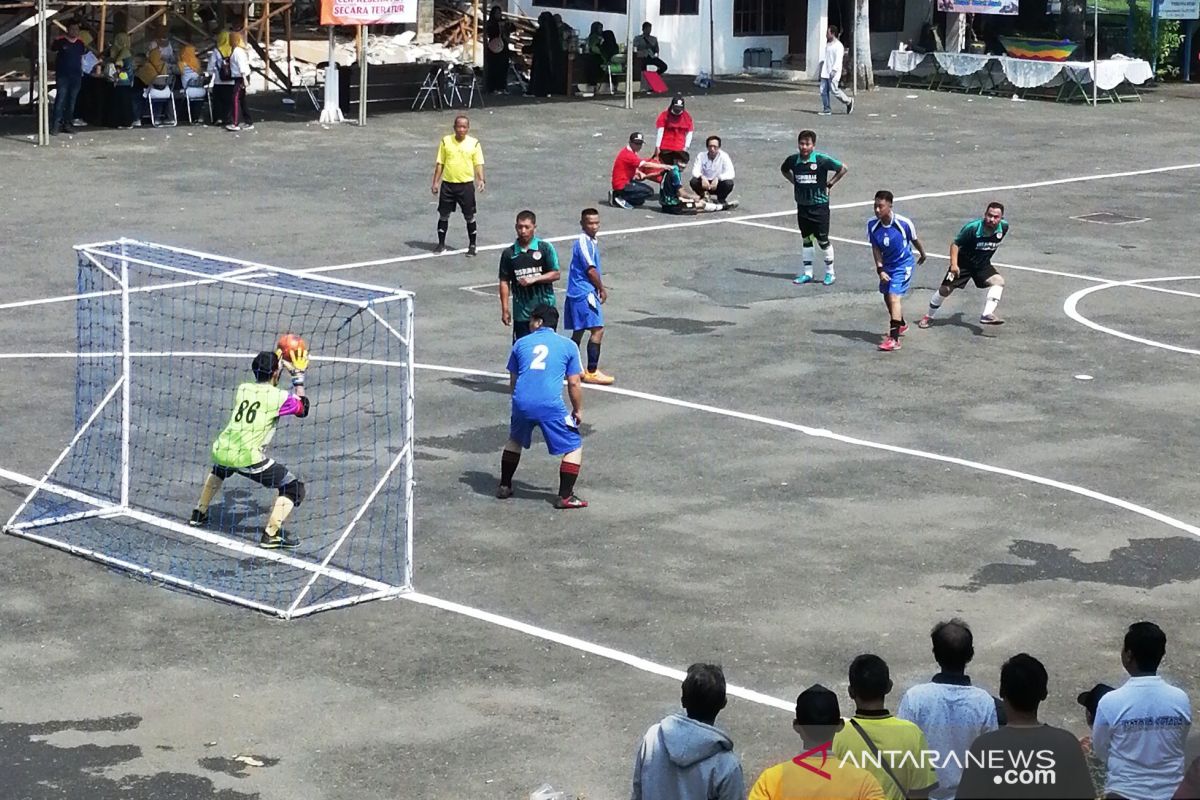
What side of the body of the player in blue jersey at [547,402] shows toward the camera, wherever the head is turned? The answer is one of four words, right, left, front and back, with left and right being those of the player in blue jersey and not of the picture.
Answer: back

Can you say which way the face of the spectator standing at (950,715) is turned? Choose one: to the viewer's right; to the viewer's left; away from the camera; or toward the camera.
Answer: away from the camera

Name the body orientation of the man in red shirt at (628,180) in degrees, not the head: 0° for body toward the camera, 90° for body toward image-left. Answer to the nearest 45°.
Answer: approximately 270°

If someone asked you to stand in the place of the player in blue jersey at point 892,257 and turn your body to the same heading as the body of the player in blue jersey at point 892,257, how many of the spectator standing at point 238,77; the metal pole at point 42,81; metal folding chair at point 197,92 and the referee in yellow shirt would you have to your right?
4

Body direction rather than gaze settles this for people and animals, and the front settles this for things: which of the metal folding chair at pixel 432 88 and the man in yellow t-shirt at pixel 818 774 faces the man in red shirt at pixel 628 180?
the man in yellow t-shirt

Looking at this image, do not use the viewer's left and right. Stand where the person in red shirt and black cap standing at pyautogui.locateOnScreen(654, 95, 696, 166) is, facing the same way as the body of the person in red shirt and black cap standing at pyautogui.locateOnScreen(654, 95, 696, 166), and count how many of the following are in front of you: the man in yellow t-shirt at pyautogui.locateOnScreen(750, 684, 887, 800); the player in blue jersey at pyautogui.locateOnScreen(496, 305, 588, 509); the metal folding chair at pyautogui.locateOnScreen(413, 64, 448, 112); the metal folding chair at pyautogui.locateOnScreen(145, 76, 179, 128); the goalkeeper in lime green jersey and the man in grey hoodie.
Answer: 4

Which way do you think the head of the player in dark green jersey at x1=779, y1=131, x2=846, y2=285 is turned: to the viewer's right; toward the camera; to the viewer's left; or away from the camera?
toward the camera

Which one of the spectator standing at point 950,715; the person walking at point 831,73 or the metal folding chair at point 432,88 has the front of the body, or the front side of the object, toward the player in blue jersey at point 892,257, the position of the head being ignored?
the spectator standing at point 950,715

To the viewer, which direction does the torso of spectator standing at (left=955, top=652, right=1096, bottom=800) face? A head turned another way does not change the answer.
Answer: away from the camera
